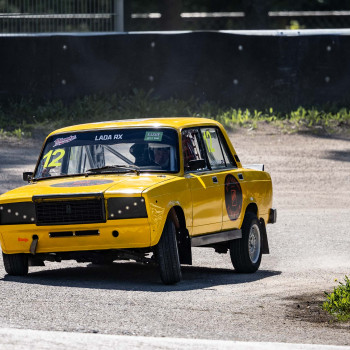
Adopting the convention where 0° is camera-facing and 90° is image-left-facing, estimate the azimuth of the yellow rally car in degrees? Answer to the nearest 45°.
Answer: approximately 45°

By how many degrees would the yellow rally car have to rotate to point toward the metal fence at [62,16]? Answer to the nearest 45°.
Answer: approximately 135° to its right

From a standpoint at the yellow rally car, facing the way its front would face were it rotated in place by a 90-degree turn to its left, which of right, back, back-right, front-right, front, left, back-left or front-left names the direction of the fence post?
back-left
